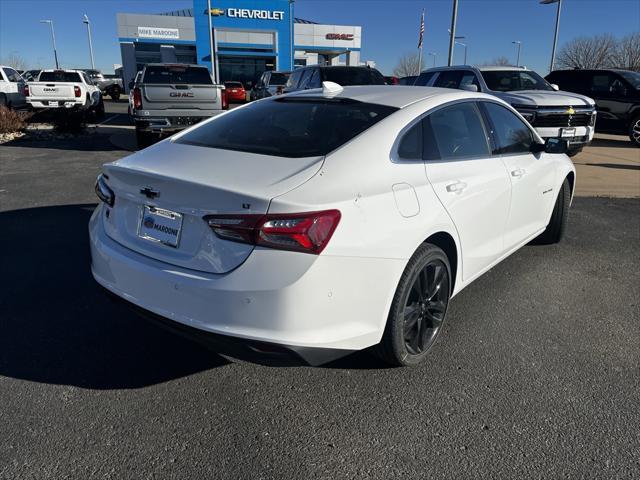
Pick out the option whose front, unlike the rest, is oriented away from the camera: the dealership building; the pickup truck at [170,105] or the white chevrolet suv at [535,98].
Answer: the pickup truck at [170,105]

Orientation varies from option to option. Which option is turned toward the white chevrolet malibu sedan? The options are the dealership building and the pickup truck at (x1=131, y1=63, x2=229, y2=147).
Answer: the dealership building

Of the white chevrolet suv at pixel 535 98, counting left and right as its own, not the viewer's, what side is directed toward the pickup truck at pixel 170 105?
right

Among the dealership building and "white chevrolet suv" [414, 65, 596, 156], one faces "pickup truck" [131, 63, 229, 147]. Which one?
the dealership building

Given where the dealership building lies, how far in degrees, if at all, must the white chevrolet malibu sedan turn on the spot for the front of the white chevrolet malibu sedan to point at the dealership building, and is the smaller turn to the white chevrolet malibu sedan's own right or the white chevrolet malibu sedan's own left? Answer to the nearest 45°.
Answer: approximately 45° to the white chevrolet malibu sedan's own left

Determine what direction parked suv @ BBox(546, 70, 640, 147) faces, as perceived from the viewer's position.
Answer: facing the viewer and to the right of the viewer

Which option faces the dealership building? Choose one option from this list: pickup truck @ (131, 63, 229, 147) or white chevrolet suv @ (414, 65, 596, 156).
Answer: pickup truck @ (131, 63, 229, 147)

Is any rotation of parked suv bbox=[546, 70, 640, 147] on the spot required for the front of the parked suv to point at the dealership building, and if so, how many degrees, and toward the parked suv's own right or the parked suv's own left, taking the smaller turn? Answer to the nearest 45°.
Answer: approximately 180°

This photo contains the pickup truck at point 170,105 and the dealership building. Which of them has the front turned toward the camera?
the dealership building

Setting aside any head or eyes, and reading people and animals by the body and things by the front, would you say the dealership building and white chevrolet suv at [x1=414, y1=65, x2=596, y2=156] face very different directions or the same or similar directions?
same or similar directions

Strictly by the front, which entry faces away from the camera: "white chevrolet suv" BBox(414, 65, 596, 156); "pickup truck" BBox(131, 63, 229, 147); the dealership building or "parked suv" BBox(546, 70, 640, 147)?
"pickup truck" BBox(131, 63, 229, 147)

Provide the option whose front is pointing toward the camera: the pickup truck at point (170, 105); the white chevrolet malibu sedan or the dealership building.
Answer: the dealership building

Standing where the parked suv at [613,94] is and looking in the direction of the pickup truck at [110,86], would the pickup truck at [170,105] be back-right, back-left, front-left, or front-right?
front-left

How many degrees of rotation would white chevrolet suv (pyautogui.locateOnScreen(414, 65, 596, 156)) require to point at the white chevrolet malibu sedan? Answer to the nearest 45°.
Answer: approximately 45° to its right

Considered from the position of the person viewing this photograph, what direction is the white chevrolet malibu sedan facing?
facing away from the viewer and to the right of the viewer

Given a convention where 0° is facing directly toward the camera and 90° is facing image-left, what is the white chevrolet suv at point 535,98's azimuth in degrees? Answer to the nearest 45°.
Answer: approximately 315°

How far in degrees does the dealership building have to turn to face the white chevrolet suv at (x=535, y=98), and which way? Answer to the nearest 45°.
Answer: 0° — it already faces it

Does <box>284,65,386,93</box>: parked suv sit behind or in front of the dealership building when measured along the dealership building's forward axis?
in front

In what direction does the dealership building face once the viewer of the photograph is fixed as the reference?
facing the viewer
